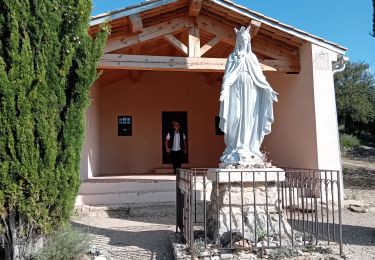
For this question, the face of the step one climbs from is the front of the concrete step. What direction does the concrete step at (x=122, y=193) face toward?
toward the camera

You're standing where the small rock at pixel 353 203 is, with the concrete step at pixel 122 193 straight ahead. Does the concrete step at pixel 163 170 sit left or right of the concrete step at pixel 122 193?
right

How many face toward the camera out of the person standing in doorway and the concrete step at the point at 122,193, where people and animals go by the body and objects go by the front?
2

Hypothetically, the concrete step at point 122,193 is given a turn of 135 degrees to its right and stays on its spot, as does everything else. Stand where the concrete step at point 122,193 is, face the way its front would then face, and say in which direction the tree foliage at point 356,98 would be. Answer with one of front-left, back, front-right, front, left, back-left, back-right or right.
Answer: right

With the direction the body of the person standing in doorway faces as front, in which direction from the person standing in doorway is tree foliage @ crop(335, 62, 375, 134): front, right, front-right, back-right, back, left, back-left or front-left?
back-left

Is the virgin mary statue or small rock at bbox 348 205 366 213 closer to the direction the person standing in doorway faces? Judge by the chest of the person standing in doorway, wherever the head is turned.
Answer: the virgin mary statue

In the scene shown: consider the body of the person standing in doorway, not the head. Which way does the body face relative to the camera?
toward the camera

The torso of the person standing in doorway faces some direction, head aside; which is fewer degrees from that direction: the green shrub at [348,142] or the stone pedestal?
the stone pedestal

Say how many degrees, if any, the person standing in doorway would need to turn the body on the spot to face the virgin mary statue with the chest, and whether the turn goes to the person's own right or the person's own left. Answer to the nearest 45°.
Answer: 0° — they already face it

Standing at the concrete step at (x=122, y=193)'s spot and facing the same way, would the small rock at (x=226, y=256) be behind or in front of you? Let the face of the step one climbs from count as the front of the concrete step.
in front

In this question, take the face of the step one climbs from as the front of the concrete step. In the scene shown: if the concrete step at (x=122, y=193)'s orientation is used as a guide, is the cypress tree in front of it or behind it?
in front

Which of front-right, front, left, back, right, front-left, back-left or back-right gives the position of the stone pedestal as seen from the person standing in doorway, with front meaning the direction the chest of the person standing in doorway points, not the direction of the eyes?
front

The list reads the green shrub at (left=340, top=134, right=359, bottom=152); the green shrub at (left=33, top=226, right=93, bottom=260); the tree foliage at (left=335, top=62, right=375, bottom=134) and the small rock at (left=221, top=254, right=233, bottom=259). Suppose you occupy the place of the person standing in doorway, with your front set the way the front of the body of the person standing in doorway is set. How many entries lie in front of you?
2

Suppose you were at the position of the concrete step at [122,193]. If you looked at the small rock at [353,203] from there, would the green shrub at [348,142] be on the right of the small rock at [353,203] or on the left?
left

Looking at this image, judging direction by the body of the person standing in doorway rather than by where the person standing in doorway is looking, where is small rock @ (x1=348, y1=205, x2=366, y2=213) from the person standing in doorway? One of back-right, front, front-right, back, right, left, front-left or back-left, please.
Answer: front-left

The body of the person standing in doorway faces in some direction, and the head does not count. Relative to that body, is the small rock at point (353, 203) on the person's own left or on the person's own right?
on the person's own left

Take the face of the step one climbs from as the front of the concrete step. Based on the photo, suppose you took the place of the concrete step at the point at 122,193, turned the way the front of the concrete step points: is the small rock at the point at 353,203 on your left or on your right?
on your left

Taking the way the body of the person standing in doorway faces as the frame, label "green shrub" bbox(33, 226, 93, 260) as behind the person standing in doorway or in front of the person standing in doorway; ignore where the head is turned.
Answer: in front
